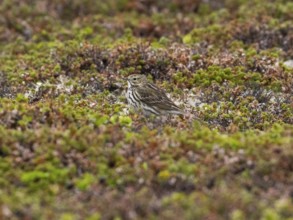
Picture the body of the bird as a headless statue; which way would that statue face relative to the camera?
to the viewer's left
